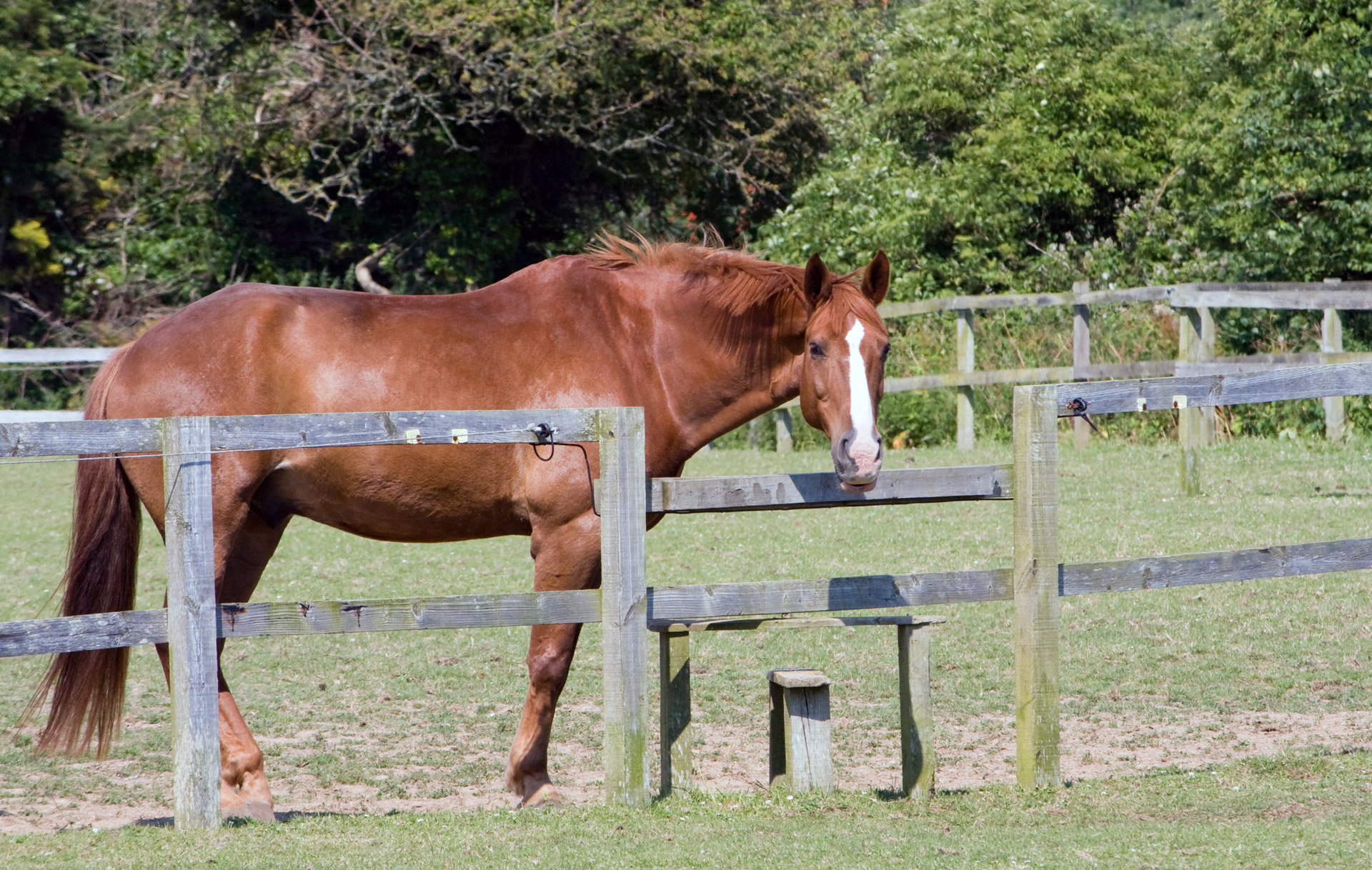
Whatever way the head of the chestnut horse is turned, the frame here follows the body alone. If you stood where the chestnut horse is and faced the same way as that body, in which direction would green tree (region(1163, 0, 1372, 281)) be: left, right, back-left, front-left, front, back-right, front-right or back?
front-left

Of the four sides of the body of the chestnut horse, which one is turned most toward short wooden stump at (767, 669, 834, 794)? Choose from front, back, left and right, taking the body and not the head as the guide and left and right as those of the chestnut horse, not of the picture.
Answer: front

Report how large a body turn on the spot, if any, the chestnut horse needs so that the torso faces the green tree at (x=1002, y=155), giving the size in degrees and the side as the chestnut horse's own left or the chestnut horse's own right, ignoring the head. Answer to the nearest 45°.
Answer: approximately 45° to the chestnut horse's own left

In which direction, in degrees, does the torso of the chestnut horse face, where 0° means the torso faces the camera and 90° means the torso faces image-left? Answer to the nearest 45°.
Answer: approximately 270°
